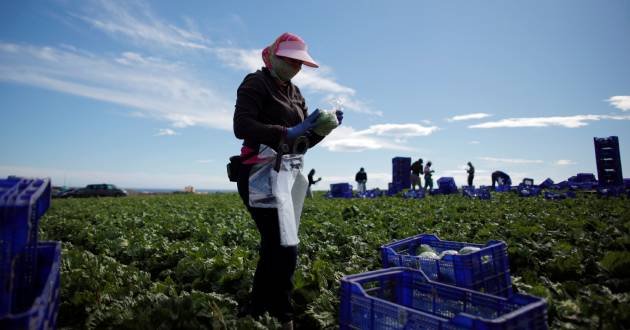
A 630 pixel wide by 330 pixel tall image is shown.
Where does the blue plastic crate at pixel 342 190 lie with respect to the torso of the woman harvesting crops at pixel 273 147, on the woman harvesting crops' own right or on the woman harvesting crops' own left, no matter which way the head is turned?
on the woman harvesting crops' own left

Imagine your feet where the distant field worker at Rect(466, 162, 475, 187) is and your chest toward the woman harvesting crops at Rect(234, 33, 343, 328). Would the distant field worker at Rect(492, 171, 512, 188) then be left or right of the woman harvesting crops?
left

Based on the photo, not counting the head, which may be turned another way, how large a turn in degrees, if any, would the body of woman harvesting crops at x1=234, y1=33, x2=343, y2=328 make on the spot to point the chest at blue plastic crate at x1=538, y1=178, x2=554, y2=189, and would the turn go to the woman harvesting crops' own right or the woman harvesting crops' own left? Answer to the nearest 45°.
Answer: approximately 90° to the woman harvesting crops' own left

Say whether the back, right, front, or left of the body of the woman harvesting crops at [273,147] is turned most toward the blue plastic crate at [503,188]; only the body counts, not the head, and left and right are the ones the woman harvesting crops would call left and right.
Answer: left

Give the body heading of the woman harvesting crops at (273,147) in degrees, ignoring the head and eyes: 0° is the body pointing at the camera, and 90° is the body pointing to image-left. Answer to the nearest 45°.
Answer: approximately 315°

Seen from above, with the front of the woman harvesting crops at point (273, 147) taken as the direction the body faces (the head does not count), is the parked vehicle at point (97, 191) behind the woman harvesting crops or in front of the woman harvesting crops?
behind

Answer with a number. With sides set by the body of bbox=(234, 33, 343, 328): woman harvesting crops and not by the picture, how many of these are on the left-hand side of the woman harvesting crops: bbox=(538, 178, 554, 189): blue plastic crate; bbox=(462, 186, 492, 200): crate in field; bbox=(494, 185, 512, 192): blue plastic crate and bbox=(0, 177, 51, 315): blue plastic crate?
3

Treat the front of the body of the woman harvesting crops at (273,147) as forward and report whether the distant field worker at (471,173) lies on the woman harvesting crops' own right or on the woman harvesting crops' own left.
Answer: on the woman harvesting crops' own left
